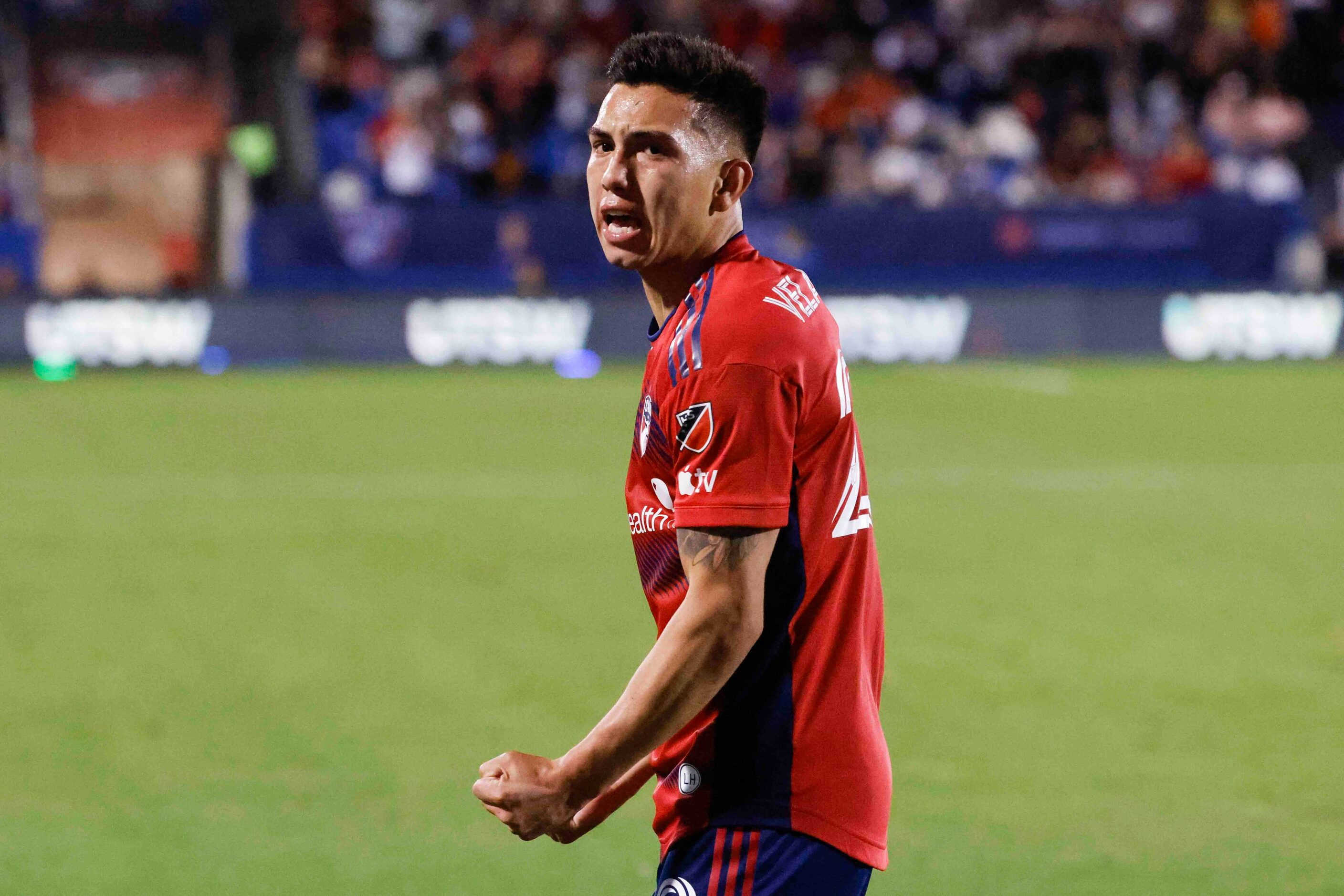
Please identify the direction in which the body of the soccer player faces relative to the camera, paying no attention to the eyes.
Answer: to the viewer's left

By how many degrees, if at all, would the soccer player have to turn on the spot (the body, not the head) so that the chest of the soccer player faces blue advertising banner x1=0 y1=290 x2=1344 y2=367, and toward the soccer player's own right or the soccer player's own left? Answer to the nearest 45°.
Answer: approximately 90° to the soccer player's own right

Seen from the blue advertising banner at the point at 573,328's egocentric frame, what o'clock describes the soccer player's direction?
The soccer player is roughly at 12 o'clock from the blue advertising banner.

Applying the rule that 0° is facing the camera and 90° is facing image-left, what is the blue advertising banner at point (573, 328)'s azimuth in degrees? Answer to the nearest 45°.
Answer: approximately 0°

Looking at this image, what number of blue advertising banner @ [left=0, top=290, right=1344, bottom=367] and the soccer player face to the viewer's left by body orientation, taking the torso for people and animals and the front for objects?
1

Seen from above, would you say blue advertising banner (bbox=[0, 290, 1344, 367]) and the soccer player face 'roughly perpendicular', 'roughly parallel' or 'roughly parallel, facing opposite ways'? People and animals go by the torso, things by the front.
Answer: roughly perpendicular
